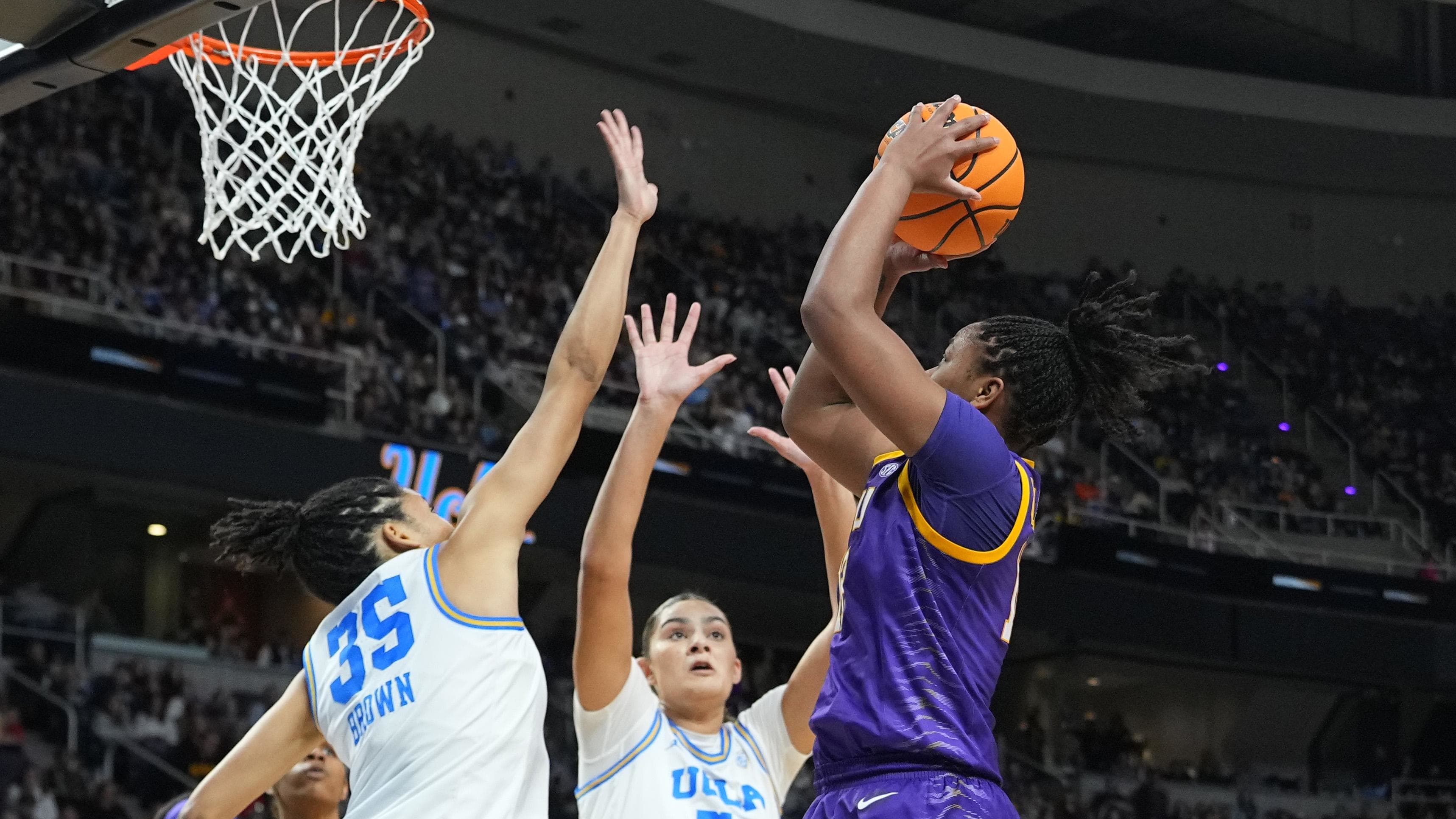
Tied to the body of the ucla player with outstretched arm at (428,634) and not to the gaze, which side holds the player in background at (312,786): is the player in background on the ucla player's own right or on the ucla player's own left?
on the ucla player's own left

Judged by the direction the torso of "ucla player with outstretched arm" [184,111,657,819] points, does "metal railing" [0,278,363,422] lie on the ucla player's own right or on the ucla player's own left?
on the ucla player's own left

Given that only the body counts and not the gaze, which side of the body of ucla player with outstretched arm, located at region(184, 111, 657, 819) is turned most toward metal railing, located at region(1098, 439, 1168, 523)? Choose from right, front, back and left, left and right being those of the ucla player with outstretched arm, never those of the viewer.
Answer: front

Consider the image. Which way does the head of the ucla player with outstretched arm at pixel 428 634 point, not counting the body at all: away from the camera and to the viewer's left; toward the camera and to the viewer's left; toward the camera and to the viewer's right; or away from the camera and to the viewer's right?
away from the camera and to the viewer's right

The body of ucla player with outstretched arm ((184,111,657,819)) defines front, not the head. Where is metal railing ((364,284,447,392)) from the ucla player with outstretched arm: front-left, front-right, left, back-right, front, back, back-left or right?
front-left

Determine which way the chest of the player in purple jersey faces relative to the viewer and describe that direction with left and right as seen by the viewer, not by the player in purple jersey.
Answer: facing to the left of the viewer

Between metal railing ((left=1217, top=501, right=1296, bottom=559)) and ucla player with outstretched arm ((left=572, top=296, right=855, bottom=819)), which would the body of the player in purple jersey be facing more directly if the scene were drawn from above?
the ucla player with outstretched arm

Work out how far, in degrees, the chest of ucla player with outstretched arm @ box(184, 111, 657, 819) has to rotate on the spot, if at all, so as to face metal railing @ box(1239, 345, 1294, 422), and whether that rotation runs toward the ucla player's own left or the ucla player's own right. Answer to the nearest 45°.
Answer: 0° — they already face it

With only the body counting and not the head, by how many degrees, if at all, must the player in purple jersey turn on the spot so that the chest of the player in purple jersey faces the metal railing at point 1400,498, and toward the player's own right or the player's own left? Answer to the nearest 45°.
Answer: approximately 90° to the player's own right

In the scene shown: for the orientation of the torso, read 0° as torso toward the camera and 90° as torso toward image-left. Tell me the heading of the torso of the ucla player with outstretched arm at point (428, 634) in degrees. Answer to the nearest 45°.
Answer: approximately 225°

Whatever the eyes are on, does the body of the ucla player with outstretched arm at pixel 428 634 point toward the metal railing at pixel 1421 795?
yes

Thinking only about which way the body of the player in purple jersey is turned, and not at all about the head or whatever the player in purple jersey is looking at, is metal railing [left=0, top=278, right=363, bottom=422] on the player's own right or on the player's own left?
on the player's own right

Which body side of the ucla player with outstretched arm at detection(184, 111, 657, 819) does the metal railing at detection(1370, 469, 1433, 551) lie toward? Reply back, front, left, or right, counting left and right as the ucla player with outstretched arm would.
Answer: front

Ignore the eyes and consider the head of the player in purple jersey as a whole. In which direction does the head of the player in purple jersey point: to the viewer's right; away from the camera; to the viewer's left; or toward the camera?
to the viewer's left

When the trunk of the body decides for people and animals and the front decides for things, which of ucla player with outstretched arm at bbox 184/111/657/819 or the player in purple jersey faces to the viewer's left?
the player in purple jersey

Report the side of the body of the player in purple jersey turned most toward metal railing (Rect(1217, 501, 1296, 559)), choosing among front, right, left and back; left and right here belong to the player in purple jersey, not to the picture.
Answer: right

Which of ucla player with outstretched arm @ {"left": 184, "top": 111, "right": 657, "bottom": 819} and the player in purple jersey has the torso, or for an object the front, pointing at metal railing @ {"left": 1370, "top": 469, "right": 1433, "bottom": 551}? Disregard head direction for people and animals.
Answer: the ucla player with outstretched arm
